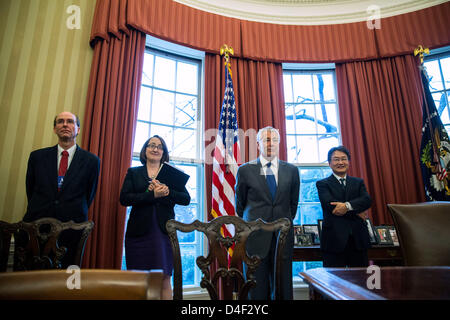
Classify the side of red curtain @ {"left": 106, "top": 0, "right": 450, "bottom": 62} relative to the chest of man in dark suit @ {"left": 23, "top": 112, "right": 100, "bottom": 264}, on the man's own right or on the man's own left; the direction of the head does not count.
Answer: on the man's own left

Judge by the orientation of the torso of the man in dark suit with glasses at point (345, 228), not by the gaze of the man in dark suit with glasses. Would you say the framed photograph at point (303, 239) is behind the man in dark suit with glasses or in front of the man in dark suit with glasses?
behind

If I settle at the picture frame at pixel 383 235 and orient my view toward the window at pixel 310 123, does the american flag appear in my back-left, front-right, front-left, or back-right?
front-left

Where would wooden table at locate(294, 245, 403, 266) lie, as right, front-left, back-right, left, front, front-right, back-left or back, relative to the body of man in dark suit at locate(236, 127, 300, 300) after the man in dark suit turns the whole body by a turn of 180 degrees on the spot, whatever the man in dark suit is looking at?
front-right

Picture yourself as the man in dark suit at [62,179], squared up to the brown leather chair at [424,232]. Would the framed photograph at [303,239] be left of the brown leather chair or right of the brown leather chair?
left

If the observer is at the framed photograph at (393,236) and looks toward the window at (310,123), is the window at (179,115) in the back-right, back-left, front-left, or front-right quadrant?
front-left

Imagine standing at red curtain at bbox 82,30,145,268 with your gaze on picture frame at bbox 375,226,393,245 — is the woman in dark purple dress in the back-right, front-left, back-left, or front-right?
front-right

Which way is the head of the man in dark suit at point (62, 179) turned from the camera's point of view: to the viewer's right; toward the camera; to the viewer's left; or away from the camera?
toward the camera

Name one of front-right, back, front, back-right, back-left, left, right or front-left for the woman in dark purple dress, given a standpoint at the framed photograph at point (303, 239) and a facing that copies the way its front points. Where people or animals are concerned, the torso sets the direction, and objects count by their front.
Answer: front-right

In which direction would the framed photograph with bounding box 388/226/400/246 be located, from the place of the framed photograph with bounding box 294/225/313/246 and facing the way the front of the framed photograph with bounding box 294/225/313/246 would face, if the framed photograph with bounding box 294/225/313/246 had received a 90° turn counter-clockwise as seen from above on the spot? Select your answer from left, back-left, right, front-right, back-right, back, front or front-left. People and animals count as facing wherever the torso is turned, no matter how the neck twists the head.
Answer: front

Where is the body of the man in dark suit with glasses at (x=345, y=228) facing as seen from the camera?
toward the camera

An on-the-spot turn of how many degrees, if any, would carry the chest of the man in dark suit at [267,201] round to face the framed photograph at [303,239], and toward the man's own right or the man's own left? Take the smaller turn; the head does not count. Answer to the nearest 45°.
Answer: approximately 180°

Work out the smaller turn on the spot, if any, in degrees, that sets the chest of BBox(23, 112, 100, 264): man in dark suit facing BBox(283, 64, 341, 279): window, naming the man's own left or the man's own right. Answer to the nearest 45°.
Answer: approximately 90° to the man's own left

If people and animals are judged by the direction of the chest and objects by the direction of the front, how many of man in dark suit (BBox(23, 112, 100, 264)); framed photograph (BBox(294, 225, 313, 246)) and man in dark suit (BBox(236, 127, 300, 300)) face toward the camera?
3

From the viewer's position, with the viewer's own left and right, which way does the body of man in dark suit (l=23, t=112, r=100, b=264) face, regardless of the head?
facing the viewer

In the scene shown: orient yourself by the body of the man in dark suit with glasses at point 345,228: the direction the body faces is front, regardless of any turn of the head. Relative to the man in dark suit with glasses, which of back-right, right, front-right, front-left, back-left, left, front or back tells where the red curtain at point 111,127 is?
right
